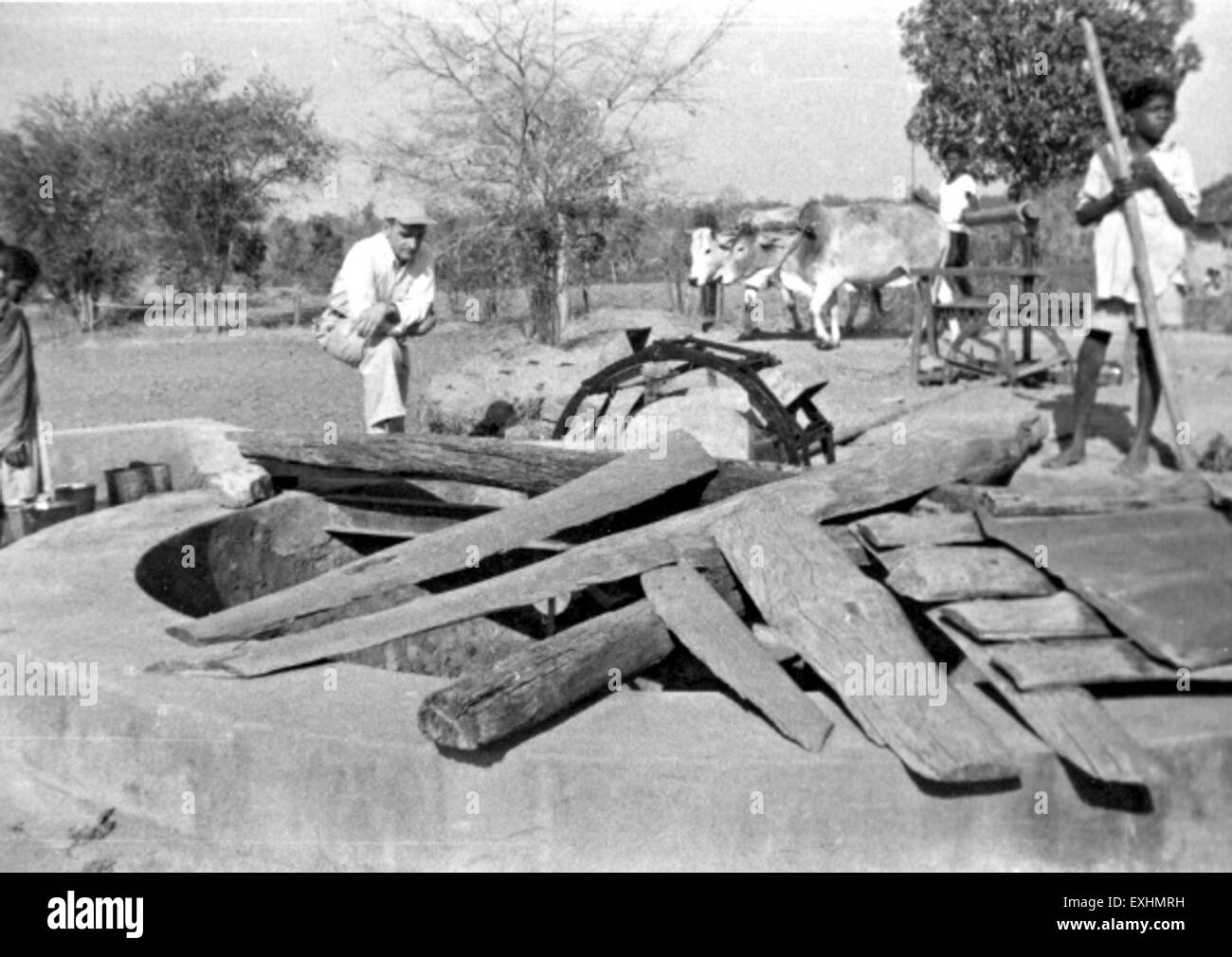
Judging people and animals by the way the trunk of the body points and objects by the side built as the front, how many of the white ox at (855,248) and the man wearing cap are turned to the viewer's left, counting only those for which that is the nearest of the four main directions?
1

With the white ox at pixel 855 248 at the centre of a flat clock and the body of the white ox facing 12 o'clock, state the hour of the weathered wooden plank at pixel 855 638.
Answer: The weathered wooden plank is roughly at 9 o'clock from the white ox.

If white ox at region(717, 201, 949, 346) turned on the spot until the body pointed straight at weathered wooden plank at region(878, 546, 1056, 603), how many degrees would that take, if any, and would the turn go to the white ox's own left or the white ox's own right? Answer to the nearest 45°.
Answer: approximately 90° to the white ox's own left

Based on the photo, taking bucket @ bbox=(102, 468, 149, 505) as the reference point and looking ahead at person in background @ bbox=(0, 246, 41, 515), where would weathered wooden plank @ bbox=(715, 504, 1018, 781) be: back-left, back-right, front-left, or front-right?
back-left

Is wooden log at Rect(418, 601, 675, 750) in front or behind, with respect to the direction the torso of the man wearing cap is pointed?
in front

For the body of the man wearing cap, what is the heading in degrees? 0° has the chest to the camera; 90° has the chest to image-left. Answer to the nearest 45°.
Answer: approximately 315°

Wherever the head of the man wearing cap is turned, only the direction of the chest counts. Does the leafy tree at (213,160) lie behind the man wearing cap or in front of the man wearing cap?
behind

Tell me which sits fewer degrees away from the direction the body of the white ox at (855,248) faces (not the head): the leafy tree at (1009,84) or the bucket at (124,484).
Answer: the bucket

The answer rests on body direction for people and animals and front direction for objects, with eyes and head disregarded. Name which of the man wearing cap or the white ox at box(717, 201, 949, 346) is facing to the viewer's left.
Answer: the white ox

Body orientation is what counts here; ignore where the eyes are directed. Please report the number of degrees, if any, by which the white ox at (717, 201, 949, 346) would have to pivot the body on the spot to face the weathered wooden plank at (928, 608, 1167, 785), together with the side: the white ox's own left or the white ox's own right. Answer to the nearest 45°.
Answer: approximately 90° to the white ox's own left

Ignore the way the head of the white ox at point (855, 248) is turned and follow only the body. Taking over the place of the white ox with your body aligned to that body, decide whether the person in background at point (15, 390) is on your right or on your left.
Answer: on your left

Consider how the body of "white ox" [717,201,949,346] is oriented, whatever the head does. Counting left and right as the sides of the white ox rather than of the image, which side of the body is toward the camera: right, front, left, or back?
left
